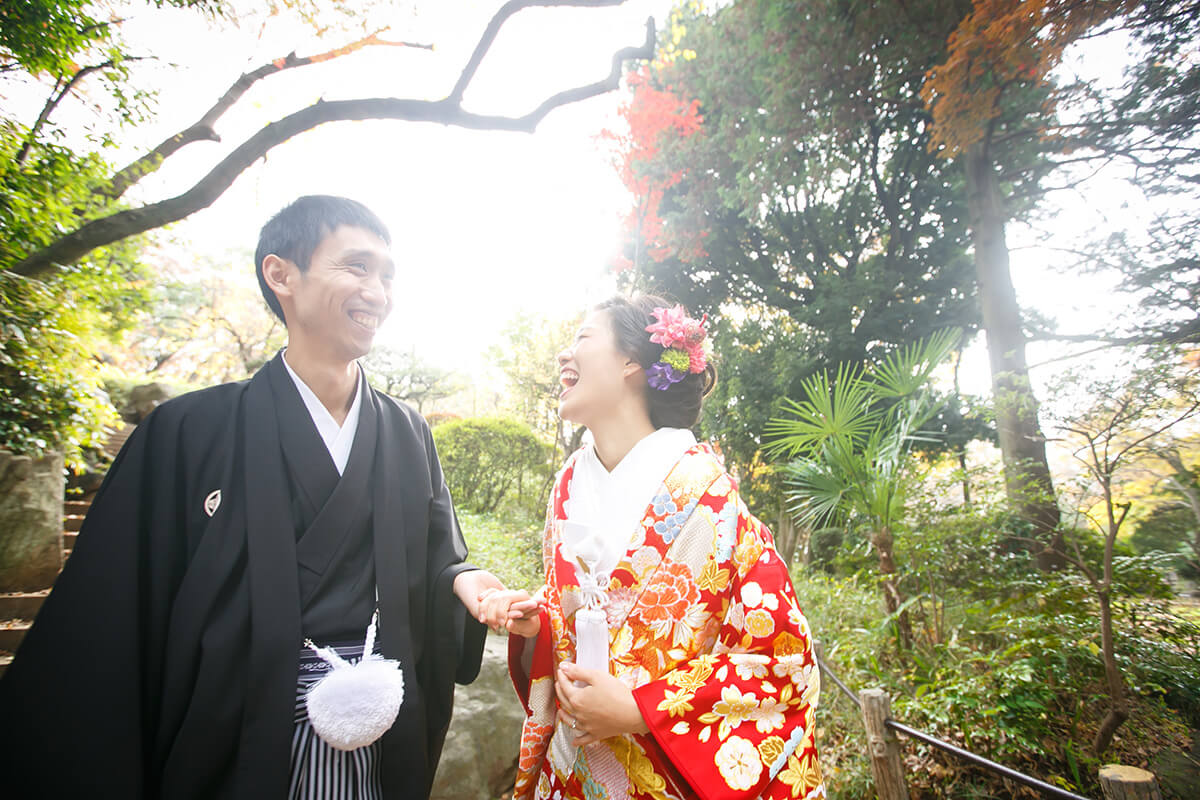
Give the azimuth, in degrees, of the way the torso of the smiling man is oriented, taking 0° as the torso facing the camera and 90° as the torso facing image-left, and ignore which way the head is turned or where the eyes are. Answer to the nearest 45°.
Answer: approximately 315°

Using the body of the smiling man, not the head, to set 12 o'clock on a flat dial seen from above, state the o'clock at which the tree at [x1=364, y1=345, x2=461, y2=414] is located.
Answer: The tree is roughly at 8 o'clock from the smiling man.

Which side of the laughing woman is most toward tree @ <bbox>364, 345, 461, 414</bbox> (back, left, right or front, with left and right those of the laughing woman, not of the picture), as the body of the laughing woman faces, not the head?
right

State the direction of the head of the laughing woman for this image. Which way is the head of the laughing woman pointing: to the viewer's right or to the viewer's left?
to the viewer's left

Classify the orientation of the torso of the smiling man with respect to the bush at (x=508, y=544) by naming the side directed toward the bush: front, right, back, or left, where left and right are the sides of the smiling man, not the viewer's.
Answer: left

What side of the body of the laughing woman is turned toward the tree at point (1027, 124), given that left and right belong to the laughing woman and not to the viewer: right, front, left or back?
back

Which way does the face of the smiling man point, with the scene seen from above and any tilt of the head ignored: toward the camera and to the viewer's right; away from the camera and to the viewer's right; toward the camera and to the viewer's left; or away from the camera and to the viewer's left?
toward the camera and to the viewer's right

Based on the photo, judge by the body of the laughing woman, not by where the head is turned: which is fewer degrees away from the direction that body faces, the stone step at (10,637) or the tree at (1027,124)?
the stone step

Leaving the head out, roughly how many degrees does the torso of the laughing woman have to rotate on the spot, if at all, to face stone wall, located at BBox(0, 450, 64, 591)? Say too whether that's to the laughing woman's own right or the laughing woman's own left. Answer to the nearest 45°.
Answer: approximately 45° to the laughing woman's own right

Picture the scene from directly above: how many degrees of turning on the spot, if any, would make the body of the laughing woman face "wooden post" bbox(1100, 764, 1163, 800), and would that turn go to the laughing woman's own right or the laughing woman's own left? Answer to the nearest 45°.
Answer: approximately 135° to the laughing woman's own left
